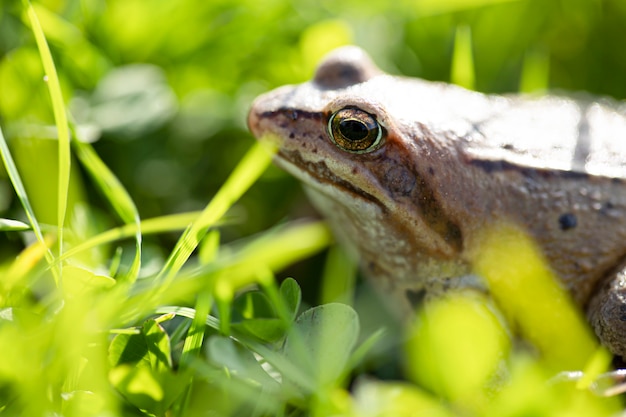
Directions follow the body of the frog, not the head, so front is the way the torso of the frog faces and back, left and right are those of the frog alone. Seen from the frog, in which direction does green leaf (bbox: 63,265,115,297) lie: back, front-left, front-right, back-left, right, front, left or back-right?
front-left

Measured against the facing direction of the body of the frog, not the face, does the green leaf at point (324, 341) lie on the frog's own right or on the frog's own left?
on the frog's own left

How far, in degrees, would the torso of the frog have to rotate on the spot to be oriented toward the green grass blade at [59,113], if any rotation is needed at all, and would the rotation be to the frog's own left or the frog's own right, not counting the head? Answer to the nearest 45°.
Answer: approximately 45° to the frog's own left

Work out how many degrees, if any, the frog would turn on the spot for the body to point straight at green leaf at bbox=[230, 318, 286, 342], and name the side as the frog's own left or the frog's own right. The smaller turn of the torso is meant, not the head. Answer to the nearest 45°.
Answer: approximately 45° to the frog's own left

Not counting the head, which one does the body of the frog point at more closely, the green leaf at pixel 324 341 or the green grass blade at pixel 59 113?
the green grass blade

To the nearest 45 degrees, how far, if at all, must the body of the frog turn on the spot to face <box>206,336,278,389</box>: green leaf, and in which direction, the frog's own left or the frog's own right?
approximately 45° to the frog's own left

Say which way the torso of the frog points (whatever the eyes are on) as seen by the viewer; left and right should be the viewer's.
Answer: facing to the left of the viewer

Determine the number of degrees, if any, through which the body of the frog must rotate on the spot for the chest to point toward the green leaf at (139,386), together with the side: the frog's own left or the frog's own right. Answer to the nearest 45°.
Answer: approximately 45° to the frog's own left

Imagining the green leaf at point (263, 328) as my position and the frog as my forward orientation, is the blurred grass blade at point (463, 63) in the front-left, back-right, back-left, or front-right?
front-left
